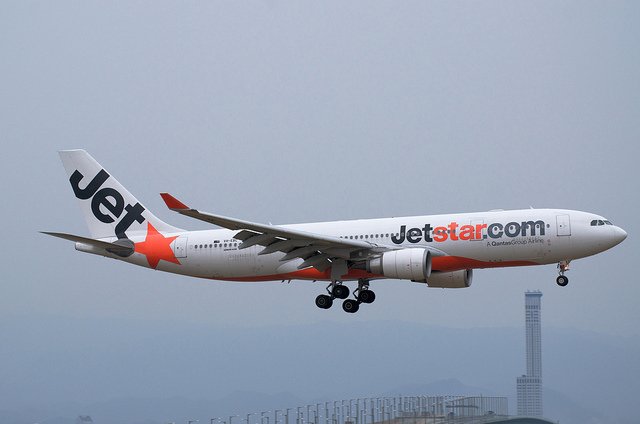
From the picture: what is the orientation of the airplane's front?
to the viewer's right
